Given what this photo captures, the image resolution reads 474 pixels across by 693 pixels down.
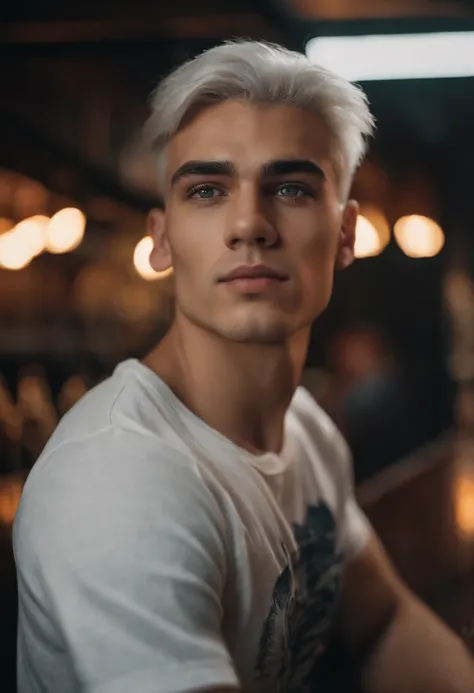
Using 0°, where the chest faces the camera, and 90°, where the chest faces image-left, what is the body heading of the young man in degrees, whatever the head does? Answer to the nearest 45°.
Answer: approximately 315°
